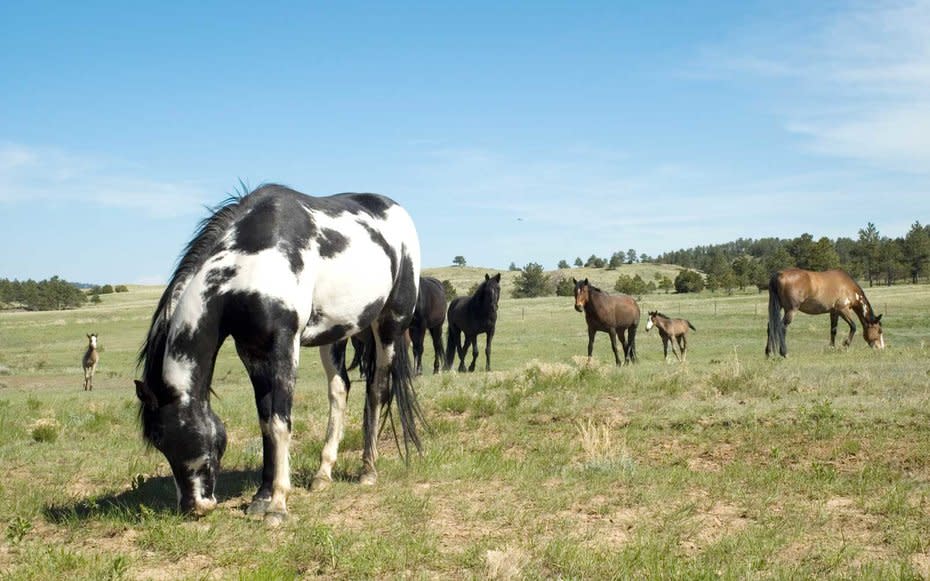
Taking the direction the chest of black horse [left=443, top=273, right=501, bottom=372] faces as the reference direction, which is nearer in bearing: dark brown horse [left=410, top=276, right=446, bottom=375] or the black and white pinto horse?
the black and white pinto horse

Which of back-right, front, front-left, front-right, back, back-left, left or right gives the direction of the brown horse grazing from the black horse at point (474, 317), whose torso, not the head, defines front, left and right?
front-left

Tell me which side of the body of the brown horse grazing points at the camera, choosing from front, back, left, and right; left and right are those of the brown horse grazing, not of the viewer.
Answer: right

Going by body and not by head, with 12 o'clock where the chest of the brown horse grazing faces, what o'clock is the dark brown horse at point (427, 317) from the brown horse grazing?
The dark brown horse is roughly at 5 o'clock from the brown horse grazing.

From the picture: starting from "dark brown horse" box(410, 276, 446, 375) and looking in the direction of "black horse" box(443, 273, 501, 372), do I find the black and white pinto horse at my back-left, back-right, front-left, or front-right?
back-right

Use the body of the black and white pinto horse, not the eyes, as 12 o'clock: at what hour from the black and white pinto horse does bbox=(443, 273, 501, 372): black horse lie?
The black horse is roughly at 5 o'clock from the black and white pinto horse.

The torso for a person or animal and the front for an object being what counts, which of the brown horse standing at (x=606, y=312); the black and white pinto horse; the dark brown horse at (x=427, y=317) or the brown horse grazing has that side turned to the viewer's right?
the brown horse grazing

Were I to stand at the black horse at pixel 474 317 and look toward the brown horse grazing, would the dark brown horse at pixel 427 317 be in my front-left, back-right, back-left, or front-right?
back-right

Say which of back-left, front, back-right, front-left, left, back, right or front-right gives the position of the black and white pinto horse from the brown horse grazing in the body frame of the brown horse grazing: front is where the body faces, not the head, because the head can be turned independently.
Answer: right

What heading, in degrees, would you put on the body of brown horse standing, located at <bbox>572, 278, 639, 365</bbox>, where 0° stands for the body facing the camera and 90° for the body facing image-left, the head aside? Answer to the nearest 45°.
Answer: approximately 45°
